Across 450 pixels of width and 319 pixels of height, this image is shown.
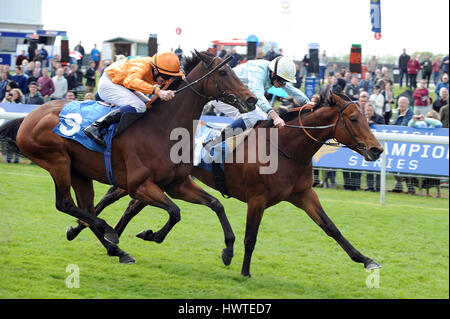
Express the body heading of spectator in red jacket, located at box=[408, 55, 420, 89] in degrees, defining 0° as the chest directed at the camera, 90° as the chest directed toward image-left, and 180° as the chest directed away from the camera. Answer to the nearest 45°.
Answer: approximately 0°

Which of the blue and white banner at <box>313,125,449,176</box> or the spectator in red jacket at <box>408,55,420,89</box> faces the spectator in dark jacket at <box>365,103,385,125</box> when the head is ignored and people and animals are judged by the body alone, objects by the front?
the spectator in red jacket at <box>408,55,420,89</box>

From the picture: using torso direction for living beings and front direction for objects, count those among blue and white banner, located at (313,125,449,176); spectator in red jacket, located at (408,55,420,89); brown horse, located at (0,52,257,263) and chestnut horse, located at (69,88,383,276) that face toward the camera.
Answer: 2

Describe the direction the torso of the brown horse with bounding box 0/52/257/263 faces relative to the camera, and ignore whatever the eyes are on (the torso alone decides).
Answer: to the viewer's right

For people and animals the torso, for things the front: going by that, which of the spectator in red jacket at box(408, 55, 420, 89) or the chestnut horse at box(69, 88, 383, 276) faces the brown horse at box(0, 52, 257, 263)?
the spectator in red jacket

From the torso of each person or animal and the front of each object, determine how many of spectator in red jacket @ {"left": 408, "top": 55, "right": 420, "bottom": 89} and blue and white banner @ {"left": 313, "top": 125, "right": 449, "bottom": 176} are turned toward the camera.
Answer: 2

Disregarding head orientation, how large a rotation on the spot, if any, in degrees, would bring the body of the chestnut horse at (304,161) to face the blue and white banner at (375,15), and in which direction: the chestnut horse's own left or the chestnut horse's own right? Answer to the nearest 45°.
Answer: approximately 90° to the chestnut horse's own left

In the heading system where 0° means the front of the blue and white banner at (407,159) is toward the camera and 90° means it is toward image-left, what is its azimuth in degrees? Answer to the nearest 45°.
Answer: approximately 0°

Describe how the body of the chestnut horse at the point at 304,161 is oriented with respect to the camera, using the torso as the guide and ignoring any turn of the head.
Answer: to the viewer's right

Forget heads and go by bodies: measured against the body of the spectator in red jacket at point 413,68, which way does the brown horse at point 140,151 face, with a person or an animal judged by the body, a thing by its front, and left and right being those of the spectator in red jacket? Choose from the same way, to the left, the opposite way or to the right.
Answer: to the left
